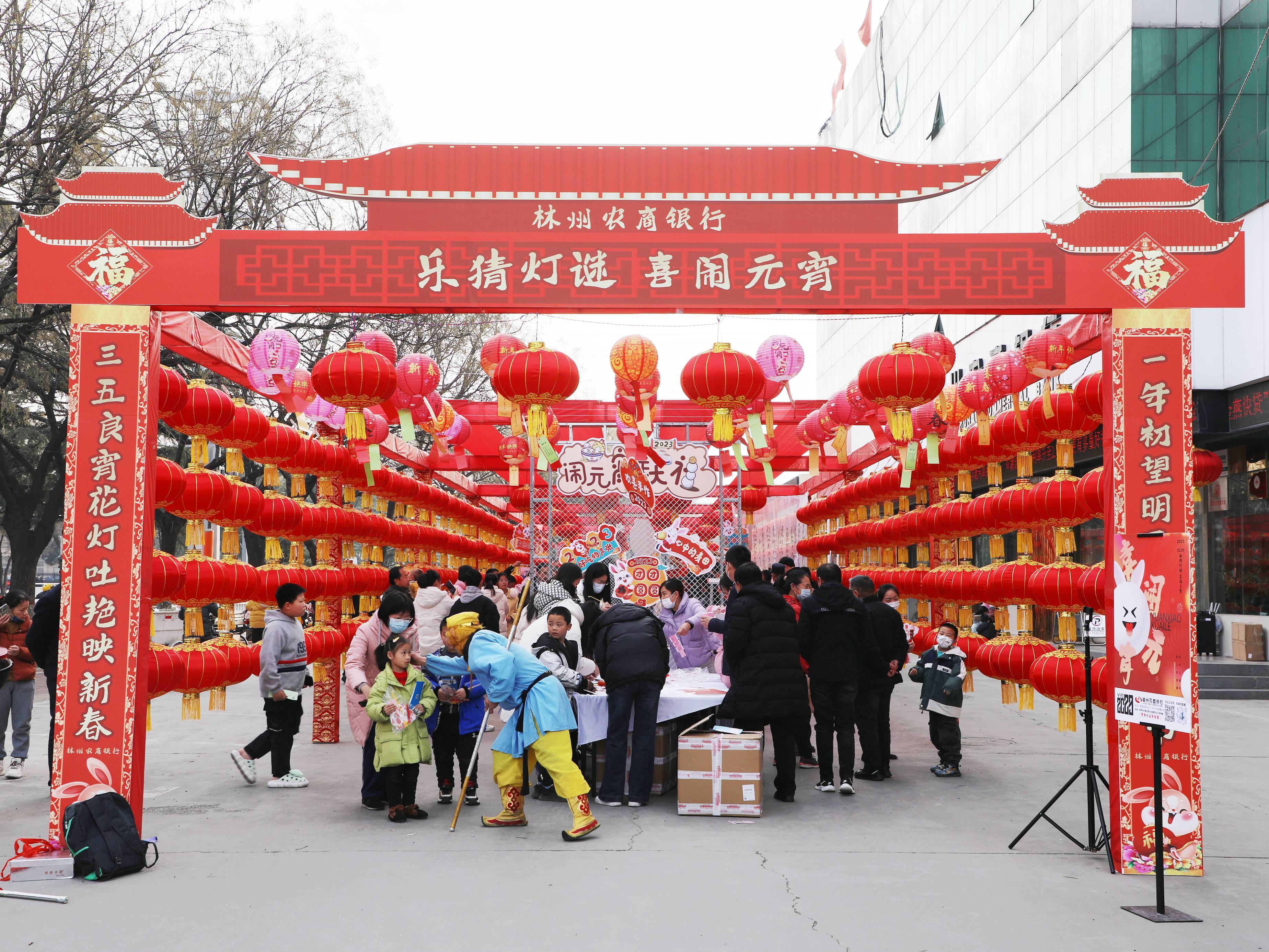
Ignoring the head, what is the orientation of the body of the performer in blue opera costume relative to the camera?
to the viewer's left

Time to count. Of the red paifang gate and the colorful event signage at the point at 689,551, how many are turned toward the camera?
2

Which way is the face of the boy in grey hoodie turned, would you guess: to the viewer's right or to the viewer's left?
to the viewer's right

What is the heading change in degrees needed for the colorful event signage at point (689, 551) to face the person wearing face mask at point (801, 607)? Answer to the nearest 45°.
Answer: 0° — it already faces them

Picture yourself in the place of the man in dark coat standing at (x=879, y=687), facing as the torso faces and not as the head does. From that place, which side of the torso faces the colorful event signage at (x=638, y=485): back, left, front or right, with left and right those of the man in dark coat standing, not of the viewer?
front

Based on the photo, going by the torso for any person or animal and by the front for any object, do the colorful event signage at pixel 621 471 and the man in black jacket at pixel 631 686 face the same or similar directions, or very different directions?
very different directions

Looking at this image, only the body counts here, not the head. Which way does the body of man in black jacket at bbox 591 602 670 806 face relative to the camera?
away from the camera
